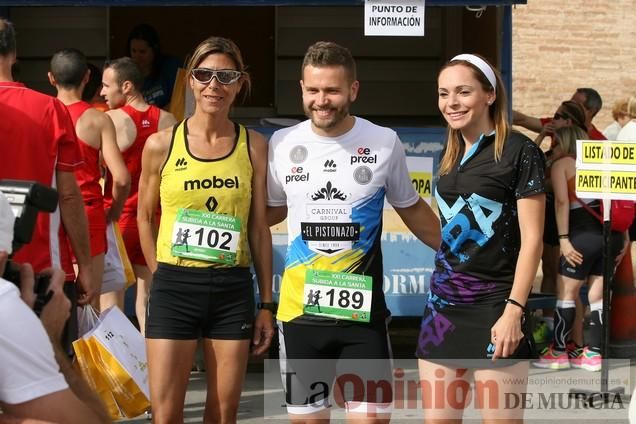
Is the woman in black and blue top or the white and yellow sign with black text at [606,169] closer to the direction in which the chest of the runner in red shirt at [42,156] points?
the white and yellow sign with black text

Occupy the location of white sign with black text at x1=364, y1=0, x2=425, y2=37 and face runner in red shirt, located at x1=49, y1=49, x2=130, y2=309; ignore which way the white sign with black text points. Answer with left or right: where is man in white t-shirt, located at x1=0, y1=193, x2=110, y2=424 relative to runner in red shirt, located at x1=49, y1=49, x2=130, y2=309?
left

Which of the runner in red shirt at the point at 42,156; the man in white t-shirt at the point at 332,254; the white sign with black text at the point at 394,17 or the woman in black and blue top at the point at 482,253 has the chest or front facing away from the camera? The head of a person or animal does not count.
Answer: the runner in red shirt

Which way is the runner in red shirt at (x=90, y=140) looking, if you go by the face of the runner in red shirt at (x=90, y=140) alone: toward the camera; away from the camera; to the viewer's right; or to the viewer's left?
away from the camera

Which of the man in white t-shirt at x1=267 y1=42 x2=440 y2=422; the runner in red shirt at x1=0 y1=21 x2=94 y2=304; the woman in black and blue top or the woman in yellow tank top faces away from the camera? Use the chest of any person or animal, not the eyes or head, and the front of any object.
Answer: the runner in red shirt

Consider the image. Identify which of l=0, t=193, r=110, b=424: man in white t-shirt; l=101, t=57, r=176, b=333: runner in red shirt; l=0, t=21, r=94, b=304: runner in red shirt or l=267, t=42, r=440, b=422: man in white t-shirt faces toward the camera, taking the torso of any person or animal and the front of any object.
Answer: l=267, t=42, r=440, b=422: man in white t-shirt

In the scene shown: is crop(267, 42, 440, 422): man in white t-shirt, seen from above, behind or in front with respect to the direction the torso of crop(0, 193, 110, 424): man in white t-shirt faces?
in front
